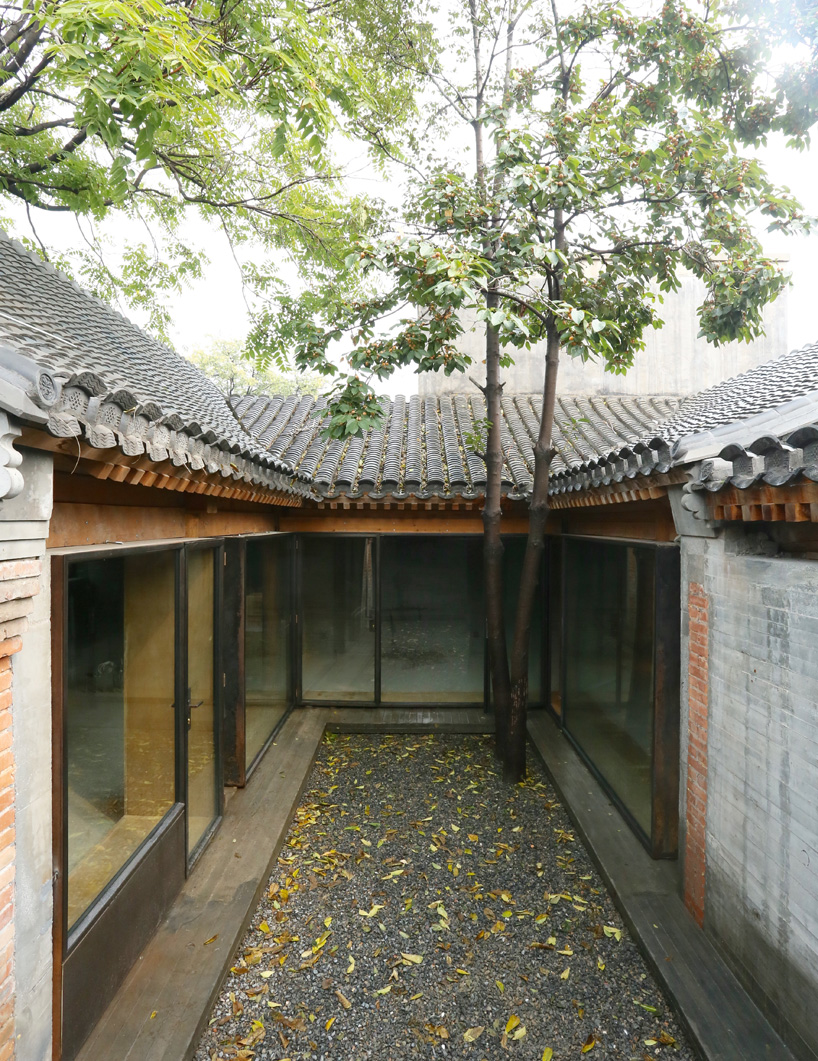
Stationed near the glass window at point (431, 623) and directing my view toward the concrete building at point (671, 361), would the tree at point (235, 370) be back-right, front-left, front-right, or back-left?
front-left
